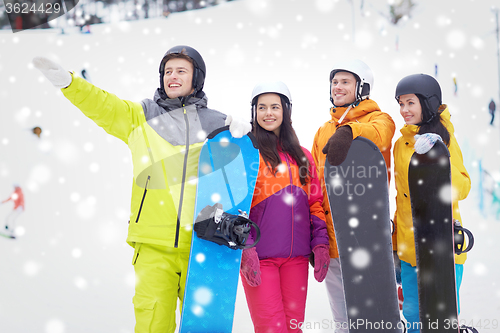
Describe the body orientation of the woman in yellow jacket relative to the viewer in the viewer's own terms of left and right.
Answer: facing the viewer and to the left of the viewer

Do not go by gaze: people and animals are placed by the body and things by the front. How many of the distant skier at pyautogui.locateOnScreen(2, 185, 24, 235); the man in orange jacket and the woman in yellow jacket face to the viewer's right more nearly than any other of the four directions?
0

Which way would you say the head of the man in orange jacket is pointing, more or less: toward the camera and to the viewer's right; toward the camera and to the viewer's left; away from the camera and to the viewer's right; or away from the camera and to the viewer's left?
toward the camera and to the viewer's left

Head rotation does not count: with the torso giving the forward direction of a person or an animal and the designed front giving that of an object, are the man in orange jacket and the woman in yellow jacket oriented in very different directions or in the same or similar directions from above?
same or similar directions

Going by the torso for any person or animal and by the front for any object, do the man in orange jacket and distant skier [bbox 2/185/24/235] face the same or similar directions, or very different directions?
same or similar directions

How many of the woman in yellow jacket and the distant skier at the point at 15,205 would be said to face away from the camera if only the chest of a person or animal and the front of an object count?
0

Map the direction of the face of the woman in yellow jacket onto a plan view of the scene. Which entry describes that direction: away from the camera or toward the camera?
toward the camera

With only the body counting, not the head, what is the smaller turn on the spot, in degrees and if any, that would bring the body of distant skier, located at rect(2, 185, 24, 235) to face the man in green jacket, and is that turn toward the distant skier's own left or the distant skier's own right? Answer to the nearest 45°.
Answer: approximately 90° to the distant skier's own left
